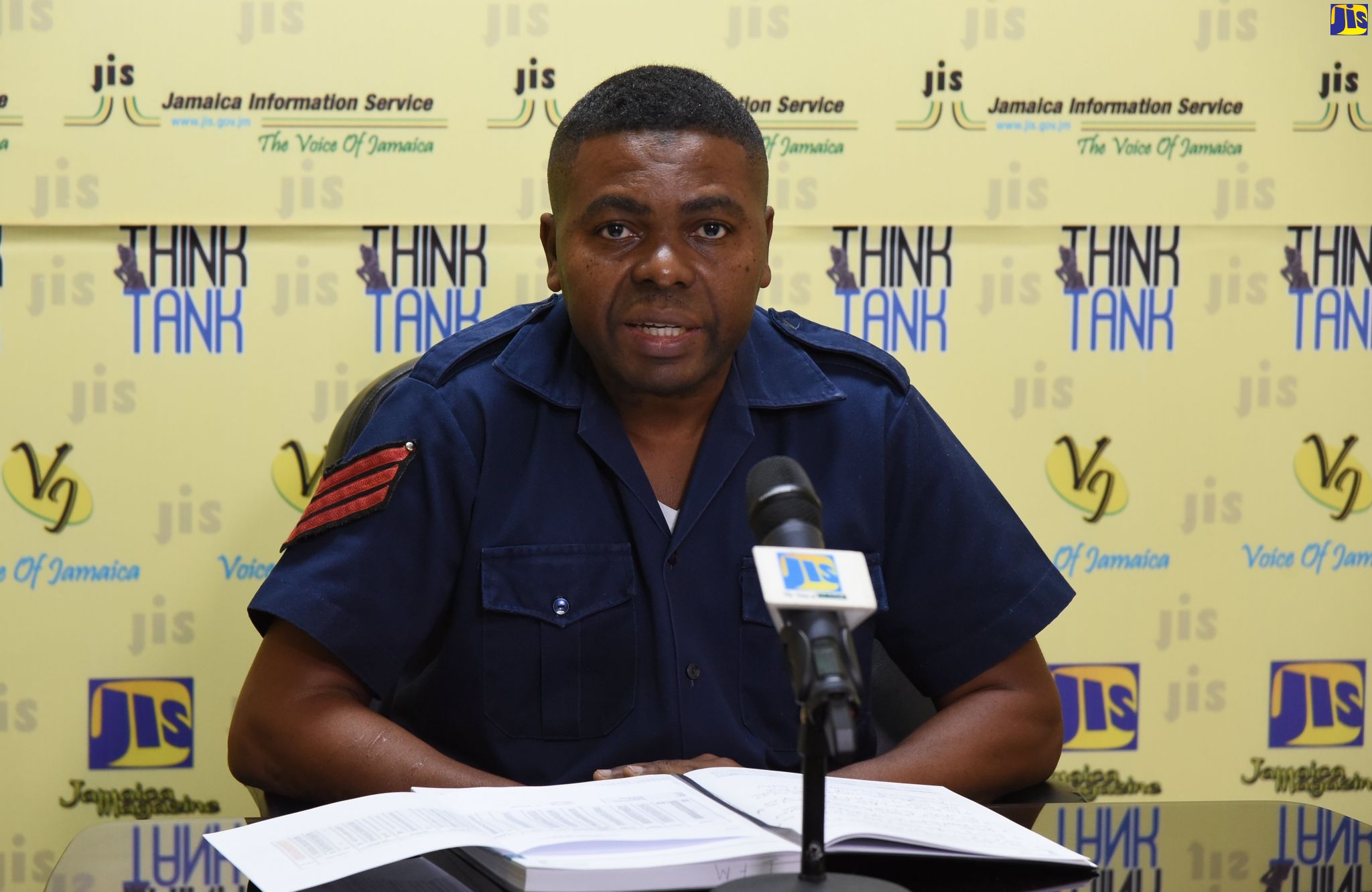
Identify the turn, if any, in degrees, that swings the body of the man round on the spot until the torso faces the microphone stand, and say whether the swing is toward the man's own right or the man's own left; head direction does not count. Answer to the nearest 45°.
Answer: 0° — they already face it

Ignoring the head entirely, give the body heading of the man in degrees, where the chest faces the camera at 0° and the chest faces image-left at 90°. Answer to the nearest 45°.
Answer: approximately 0°

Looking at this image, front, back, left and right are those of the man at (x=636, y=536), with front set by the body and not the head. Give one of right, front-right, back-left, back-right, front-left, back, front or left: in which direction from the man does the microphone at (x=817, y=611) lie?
front

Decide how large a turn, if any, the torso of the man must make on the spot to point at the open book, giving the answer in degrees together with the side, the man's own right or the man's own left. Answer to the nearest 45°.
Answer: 0° — they already face it

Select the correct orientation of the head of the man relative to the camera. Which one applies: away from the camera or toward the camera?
toward the camera
